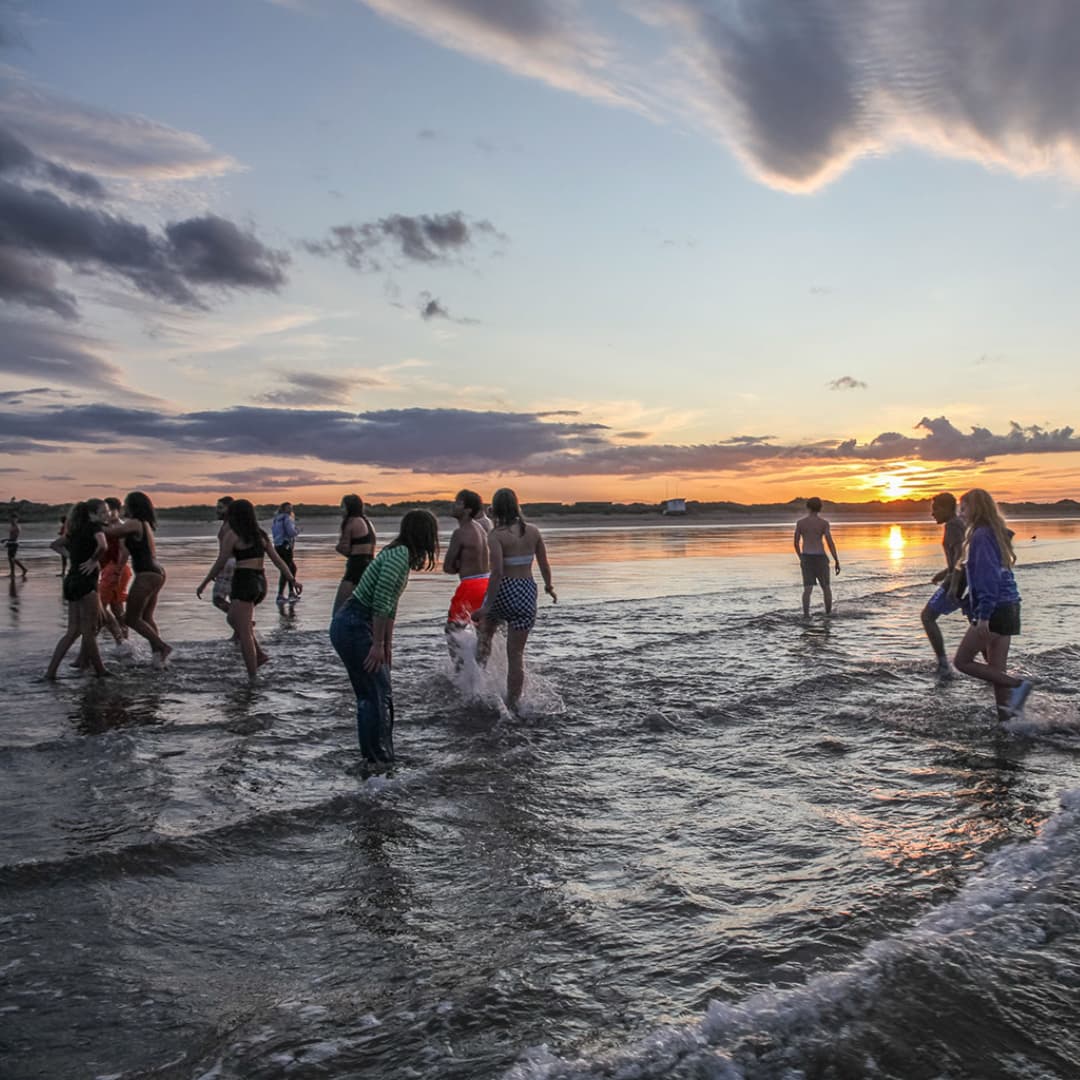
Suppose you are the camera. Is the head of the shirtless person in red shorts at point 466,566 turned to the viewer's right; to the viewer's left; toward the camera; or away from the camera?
to the viewer's left

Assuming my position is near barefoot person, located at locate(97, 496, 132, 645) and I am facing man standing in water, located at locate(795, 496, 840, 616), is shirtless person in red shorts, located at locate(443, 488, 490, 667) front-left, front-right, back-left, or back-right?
front-right

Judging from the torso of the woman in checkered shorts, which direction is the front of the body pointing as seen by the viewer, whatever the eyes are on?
away from the camera

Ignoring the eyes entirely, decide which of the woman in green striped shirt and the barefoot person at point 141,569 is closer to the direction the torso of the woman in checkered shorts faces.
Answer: the barefoot person

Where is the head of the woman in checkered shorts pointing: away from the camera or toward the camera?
away from the camera

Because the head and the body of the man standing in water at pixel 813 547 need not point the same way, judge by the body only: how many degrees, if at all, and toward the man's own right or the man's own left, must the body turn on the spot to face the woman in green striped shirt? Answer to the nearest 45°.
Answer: approximately 180°

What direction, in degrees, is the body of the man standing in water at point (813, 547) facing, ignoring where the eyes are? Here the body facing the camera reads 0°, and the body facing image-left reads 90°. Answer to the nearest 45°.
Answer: approximately 180°

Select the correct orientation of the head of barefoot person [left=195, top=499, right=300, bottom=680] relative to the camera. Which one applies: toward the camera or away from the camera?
away from the camera
